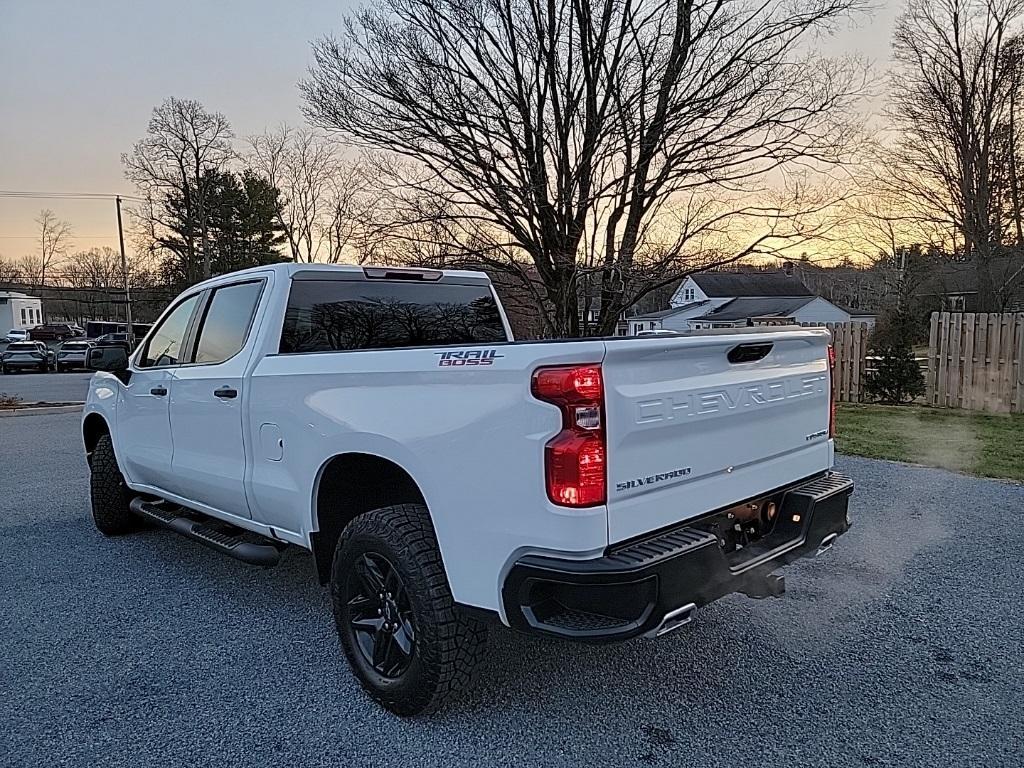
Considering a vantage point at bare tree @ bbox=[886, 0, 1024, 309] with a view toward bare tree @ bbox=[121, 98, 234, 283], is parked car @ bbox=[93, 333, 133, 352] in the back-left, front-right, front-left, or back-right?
front-left

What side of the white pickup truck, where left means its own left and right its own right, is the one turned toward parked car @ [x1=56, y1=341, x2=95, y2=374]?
front

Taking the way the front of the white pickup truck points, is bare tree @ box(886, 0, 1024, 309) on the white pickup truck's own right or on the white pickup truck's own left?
on the white pickup truck's own right

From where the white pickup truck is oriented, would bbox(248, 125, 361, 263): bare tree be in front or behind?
in front

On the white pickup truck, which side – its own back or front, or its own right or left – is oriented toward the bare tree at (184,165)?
front

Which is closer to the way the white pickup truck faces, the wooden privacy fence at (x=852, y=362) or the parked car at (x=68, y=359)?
the parked car

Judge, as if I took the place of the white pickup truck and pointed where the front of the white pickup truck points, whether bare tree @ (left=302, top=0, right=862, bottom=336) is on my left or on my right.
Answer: on my right

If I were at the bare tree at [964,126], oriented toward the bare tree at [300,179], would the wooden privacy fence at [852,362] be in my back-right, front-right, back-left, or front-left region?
front-left

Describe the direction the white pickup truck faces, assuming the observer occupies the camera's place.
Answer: facing away from the viewer and to the left of the viewer

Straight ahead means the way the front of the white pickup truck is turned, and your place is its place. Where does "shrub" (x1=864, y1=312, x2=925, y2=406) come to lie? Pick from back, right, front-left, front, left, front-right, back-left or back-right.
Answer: right

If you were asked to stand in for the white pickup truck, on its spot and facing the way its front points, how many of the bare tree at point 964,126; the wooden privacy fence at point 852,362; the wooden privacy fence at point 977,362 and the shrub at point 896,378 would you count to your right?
4

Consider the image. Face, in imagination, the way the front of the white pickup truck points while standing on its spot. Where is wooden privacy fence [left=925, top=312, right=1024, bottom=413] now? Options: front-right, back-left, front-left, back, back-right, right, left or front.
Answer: right
